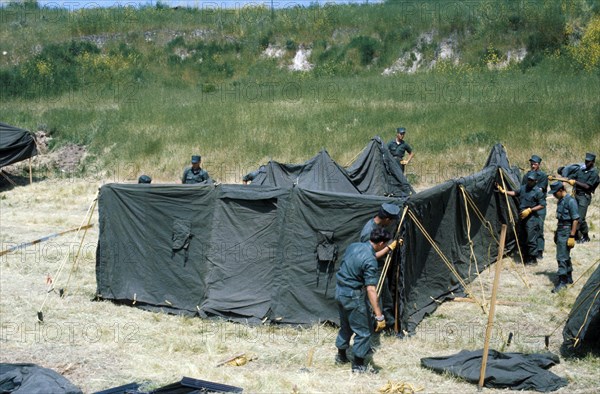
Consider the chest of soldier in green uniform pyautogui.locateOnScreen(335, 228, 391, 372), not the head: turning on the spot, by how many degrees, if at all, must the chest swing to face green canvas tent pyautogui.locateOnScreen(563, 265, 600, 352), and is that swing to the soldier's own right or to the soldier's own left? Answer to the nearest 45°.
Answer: approximately 45° to the soldier's own right

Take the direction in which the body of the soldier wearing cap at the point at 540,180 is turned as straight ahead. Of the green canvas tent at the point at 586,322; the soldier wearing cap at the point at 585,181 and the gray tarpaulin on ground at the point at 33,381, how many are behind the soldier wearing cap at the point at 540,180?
1

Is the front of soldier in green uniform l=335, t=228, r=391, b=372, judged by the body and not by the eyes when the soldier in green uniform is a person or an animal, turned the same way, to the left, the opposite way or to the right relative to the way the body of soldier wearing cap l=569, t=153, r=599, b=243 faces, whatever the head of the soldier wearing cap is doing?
the opposite way

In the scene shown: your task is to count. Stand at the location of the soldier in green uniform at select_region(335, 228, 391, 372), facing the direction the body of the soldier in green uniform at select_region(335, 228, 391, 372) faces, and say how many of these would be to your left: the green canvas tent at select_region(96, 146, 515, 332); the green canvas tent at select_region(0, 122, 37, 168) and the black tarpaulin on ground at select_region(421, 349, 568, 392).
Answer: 2

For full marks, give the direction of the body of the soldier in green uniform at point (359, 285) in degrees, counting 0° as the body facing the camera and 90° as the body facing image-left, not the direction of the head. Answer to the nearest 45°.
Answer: approximately 225°

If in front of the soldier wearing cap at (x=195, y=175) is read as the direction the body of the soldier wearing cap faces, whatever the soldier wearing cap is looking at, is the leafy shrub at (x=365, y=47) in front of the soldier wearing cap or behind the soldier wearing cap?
behind

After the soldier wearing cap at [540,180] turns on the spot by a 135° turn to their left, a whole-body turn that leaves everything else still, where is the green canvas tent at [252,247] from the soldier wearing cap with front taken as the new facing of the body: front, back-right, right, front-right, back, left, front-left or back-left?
back-right

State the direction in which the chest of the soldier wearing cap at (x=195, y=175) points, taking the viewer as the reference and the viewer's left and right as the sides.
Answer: facing the viewer

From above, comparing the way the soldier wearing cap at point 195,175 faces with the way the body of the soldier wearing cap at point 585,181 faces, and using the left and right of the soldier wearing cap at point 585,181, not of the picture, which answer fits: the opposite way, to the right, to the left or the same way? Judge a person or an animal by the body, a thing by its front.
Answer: to the left

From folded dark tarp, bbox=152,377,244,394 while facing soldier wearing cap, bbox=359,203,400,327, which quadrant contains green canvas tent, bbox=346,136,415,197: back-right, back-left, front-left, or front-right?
front-left

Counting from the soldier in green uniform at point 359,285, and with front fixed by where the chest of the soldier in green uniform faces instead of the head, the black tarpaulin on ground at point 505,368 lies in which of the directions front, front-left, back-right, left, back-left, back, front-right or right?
front-right

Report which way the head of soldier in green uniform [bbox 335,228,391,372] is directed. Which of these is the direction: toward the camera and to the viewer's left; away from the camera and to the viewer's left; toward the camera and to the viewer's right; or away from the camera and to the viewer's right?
away from the camera and to the viewer's right

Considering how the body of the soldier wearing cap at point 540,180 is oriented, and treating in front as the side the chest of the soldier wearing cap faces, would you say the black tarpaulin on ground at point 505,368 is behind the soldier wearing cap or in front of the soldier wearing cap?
in front

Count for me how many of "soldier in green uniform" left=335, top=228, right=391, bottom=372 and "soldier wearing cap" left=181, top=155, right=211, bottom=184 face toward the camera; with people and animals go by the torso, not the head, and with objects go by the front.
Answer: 1

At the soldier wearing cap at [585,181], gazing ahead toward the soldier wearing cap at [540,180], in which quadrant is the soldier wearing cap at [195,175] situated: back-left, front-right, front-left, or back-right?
front-right

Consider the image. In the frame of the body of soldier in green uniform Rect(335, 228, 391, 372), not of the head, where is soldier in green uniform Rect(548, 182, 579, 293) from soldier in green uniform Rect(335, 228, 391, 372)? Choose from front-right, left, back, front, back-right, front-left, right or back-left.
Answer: front

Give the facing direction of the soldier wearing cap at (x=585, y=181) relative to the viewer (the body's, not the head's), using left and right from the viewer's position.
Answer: facing the viewer and to the left of the viewer

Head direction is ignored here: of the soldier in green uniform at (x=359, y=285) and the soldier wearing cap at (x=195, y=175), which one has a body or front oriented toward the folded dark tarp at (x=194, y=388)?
the soldier wearing cap

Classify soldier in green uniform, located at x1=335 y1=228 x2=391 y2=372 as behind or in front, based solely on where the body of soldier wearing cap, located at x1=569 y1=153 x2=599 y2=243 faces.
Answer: in front
